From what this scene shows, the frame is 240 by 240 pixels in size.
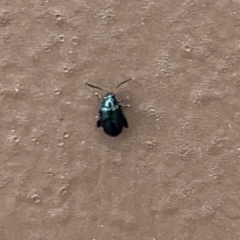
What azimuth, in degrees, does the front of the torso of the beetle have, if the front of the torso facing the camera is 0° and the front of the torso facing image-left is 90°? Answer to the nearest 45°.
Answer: approximately 180°
